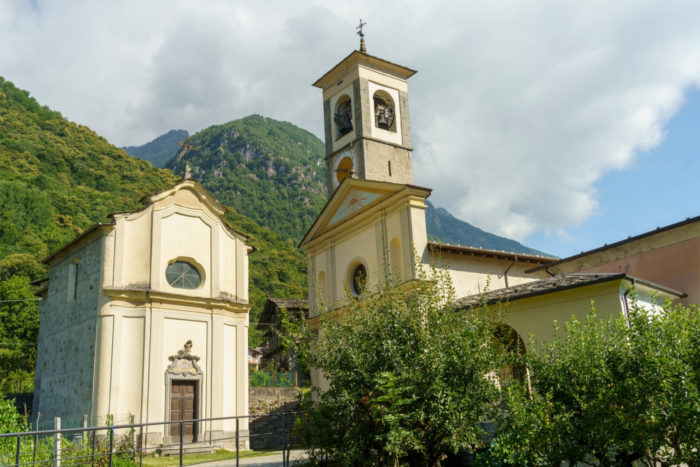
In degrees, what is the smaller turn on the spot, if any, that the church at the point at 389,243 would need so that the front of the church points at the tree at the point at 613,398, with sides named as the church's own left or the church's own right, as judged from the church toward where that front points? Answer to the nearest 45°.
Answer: approximately 90° to the church's own left

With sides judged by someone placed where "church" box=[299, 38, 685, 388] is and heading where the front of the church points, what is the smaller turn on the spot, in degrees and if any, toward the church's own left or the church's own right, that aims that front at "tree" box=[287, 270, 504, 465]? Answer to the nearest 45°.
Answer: approximately 45° to the church's own left

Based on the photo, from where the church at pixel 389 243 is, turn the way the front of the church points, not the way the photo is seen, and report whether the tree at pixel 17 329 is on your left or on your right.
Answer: on your right

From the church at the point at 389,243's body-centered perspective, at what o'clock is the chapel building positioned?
The chapel building is roughly at 1 o'clock from the church.

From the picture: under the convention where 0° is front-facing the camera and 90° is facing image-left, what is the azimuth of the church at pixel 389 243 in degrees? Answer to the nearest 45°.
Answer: approximately 45°

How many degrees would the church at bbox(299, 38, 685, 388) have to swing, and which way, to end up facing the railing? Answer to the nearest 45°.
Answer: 0° — it already faces it

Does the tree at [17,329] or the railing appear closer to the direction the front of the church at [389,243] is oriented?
the railing
